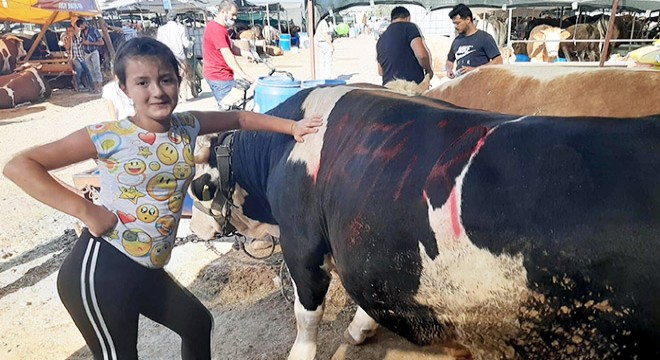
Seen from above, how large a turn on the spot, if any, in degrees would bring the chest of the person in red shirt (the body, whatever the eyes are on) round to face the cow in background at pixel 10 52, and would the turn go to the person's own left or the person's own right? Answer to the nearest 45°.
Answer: approximately 135° to the person's own left

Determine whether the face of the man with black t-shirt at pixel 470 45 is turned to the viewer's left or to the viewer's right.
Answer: to the viewer's left

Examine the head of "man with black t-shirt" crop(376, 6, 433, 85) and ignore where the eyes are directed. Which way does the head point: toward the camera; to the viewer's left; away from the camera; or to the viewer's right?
away from the camera

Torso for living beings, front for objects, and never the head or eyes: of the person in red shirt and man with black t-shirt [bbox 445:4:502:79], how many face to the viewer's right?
1

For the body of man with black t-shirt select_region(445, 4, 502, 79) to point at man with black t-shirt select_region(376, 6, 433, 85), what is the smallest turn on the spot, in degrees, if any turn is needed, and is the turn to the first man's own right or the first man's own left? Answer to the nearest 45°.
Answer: approximately 45° to the first man's own right

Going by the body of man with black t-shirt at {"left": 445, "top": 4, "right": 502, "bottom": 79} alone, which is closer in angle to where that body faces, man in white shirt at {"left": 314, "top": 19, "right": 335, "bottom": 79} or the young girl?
the young girl

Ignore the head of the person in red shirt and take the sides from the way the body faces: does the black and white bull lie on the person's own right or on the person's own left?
on the person's own right

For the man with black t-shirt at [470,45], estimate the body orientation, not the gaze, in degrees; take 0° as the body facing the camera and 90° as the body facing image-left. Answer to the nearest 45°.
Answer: approximately 45°

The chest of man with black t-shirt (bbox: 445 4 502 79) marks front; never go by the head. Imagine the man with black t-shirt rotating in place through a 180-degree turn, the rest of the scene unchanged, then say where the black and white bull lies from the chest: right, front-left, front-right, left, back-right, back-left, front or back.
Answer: back-right

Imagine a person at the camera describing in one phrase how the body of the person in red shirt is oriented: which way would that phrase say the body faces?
to the viewer's right
